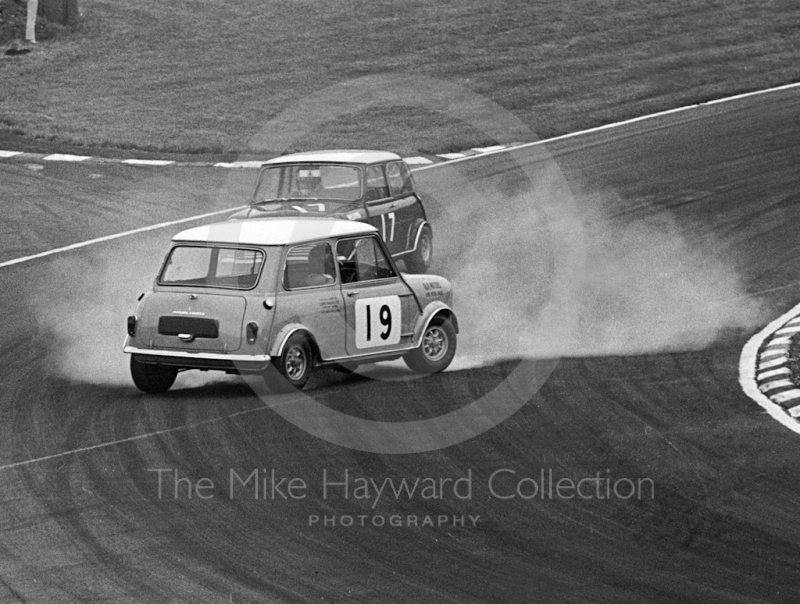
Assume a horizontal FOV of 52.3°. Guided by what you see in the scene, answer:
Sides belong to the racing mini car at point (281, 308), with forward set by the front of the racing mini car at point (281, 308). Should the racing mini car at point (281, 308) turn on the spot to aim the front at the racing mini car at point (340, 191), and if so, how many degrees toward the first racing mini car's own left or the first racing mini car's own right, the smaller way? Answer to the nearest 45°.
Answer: approximately 45° to the first racing mini car's own left

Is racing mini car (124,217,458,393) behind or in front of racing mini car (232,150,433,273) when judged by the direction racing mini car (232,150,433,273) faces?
in front

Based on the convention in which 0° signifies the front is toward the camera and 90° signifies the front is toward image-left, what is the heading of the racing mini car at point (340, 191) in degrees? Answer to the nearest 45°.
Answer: approximately 45°

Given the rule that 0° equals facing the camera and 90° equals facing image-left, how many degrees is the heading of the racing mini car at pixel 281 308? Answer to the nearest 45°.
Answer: approximately 225°

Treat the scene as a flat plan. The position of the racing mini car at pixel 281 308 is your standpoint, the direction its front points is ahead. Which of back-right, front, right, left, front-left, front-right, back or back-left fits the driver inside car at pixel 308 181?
front-left

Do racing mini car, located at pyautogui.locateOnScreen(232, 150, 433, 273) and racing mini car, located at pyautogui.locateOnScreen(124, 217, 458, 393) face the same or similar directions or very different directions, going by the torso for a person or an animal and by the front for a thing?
very different directions
